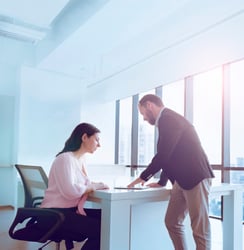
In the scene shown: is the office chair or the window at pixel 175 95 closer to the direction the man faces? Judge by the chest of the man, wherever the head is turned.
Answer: the office chair

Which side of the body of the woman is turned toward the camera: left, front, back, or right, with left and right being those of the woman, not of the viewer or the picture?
right

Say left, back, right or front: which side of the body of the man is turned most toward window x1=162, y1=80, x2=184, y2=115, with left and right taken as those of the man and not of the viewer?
right

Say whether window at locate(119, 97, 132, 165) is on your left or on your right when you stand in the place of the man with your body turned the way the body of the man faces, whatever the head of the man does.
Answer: on your right

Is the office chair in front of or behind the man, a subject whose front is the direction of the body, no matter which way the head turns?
in front

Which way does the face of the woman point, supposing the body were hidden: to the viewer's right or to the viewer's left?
to the viewer's right

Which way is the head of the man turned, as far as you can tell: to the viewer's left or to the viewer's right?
to the viewer's left

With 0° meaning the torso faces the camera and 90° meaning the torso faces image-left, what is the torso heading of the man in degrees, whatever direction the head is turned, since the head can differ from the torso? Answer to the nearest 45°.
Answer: approximately 90°
